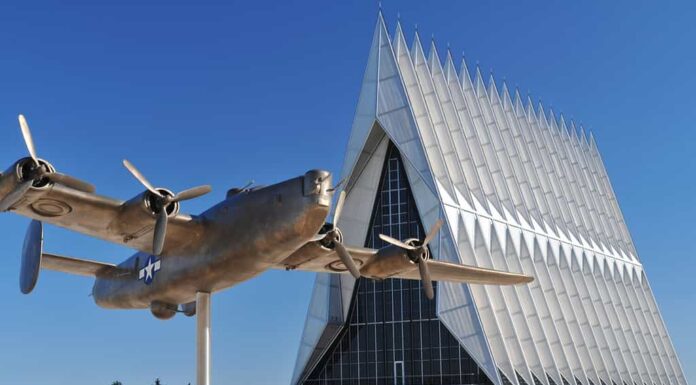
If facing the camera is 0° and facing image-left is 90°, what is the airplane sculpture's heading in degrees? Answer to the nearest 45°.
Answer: approximately 315°
